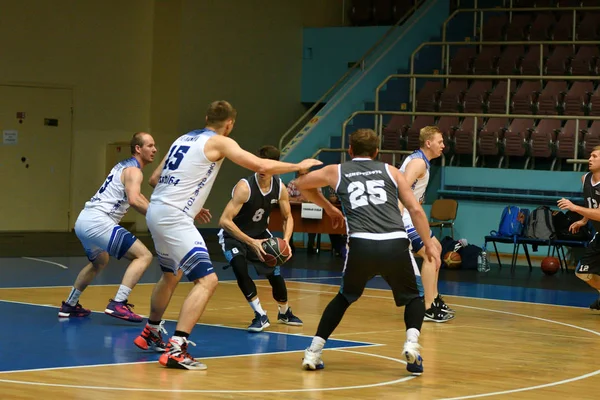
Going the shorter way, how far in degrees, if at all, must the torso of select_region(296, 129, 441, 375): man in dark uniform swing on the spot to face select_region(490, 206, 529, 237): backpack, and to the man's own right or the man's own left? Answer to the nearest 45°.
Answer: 0° — they already face it

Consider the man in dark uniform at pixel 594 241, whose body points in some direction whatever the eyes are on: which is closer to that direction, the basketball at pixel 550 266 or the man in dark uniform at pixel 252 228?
the man in dark uniform

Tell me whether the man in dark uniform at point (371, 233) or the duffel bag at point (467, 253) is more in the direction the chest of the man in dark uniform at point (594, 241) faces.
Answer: the man in dark uniform

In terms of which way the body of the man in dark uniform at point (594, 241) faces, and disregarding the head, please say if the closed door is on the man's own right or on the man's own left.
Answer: on the man's own right

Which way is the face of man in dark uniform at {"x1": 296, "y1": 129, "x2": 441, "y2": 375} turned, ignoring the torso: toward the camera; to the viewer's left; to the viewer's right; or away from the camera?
away from the camera

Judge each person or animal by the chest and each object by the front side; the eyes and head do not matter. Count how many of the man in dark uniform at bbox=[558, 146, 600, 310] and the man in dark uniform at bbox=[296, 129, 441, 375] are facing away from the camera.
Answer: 1

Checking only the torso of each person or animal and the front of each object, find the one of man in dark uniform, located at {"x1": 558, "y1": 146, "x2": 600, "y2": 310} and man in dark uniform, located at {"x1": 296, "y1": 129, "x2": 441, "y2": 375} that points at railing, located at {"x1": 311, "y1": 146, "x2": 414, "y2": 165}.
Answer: man in dark uniform, located at {"x1": 296, "y1": 129, "x2": 441, "y2": 375}

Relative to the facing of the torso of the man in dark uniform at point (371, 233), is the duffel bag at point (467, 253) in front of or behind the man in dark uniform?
in front

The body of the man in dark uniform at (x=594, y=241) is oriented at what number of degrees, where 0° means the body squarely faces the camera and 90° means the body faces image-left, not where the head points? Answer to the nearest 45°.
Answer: approximately 45°

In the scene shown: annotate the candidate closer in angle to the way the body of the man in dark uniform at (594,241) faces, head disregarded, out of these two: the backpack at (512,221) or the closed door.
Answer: the closed door

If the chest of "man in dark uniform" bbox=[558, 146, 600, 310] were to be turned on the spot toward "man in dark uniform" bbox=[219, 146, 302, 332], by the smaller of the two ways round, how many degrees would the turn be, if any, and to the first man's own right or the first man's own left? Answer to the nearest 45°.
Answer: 0° — they already face them

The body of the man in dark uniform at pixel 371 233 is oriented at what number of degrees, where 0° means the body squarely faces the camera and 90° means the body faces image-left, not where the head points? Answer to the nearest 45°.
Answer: approximately 180°

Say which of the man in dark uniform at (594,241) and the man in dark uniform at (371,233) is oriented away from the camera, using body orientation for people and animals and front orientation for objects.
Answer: the man in dark uniform at (371,233)

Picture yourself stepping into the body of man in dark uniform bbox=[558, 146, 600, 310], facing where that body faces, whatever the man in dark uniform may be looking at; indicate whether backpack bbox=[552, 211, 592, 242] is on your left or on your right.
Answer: on your right
